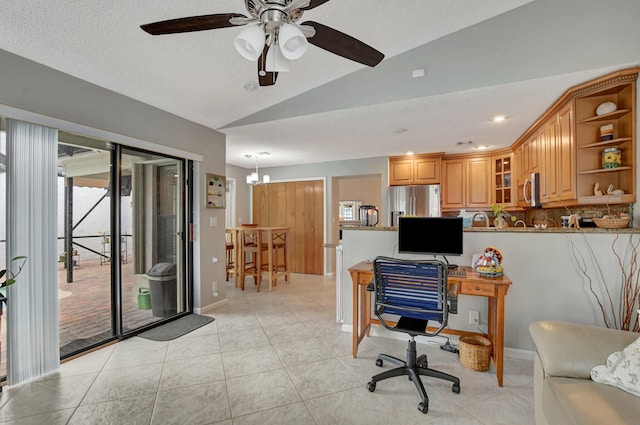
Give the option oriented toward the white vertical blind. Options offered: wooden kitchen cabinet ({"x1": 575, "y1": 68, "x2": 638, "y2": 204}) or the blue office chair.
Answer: the wooden kitchen cabinet

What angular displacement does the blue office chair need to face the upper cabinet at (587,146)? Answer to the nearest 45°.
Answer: approximately 45° to its right

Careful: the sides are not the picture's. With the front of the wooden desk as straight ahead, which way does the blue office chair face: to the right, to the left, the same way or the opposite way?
the opposite way

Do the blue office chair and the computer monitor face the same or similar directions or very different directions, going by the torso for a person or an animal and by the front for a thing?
very different directions

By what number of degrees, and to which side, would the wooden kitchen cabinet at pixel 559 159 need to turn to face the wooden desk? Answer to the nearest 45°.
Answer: approximately 45° to its left

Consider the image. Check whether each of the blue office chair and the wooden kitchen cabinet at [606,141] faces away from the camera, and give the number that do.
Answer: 1

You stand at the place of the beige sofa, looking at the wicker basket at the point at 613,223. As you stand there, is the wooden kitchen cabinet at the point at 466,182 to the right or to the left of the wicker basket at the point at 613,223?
left

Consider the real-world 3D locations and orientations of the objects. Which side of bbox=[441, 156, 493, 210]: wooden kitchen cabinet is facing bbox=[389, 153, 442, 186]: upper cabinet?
right

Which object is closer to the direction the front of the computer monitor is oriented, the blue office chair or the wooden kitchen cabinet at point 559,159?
the blue office chair

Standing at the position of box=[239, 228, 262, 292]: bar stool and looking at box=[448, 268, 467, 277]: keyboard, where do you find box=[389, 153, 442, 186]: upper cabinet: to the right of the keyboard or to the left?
left

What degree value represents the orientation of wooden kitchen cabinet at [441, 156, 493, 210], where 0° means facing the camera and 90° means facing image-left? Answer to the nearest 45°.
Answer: approximately 0°
